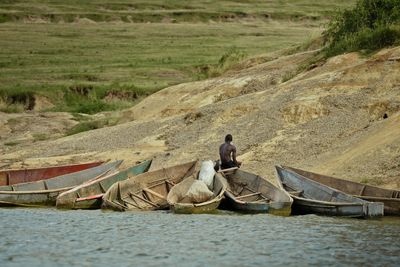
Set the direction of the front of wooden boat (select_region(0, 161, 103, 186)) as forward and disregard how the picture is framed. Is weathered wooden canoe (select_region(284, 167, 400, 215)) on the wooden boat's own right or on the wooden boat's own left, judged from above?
on the wooden boat's own right

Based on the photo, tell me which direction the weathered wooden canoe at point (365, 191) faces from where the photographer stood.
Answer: facing away from the viewer and to the left of the viewer

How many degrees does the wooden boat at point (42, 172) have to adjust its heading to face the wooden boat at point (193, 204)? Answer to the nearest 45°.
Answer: approximately 90° to its right

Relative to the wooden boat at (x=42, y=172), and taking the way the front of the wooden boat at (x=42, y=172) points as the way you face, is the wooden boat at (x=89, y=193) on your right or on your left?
on your right

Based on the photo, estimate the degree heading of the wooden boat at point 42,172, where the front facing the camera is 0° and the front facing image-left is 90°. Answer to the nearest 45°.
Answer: approximately 225°

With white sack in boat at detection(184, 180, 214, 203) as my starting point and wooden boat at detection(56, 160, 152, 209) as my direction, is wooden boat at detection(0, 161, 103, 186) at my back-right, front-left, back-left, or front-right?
front-right

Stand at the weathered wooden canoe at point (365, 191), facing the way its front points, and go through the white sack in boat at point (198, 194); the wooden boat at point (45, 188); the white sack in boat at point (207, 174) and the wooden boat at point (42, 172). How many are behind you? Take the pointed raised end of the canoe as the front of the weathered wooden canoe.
0

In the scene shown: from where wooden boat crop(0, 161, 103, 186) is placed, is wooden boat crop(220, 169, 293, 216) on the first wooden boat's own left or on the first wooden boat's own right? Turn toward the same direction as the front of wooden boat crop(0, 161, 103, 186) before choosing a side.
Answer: on the first wooden boat's own right

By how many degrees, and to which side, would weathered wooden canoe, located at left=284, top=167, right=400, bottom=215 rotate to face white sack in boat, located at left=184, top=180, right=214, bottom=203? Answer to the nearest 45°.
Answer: approximately 45° to its left

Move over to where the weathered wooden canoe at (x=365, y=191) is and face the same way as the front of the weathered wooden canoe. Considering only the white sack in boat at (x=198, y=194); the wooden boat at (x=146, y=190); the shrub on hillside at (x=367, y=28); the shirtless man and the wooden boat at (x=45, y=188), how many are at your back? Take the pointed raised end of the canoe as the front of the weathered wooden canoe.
0

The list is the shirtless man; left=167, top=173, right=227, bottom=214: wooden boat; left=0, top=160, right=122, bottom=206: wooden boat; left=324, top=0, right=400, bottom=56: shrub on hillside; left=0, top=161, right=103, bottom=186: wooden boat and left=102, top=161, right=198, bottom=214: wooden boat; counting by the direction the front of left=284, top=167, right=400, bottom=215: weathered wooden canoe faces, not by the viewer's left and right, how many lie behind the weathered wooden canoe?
0

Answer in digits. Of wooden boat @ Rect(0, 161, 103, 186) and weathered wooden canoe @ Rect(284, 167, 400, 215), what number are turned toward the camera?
0

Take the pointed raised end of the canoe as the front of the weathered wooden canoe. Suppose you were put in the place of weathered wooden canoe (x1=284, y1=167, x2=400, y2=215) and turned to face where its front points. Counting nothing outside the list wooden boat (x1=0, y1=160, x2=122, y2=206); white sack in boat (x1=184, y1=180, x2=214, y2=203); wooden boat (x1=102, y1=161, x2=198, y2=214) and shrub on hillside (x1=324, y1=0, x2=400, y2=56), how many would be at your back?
0
